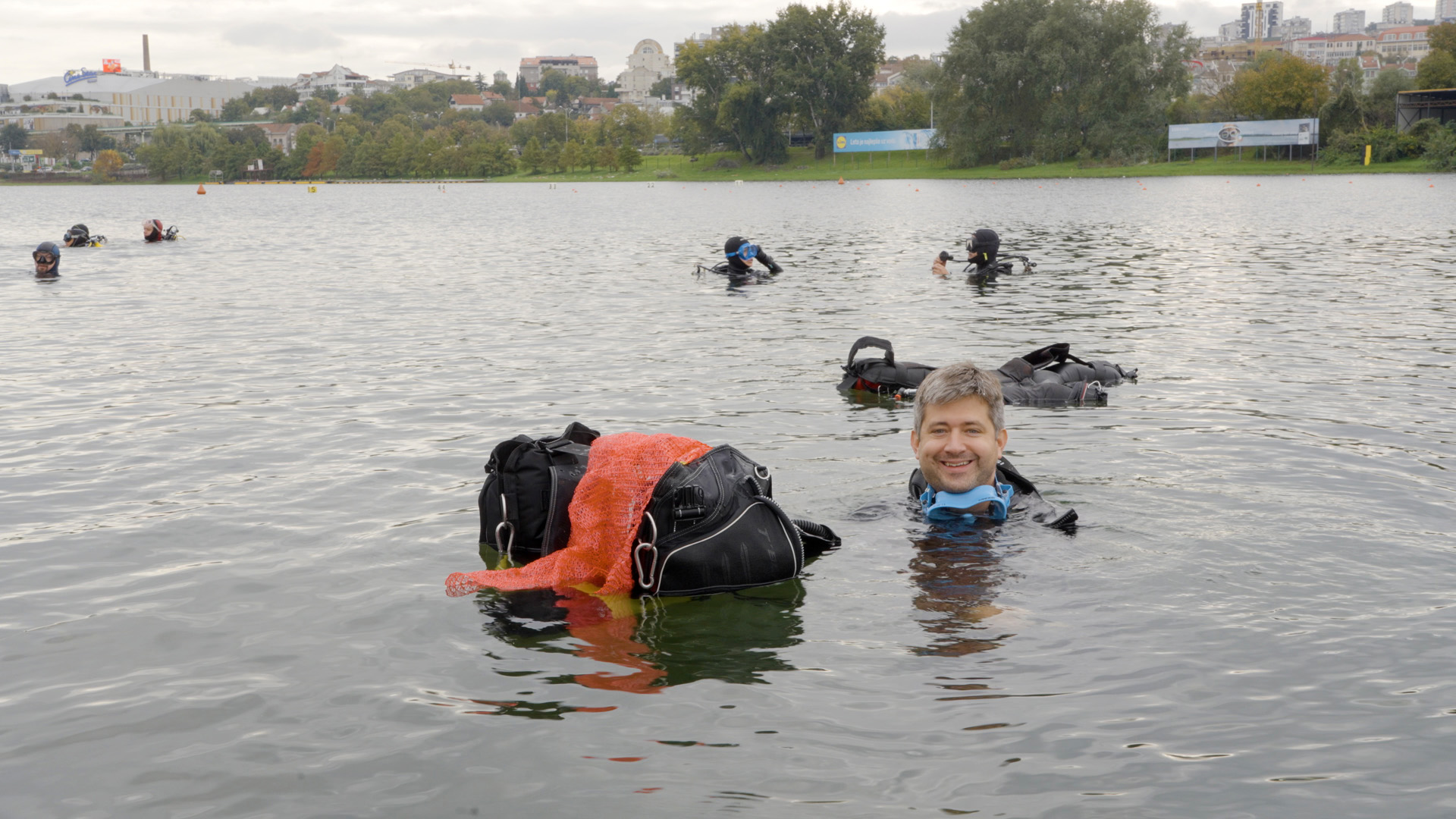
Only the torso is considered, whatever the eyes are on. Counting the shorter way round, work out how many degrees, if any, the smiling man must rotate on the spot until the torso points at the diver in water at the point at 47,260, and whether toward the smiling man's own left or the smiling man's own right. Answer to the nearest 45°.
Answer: approximately 135° to the smiling man's own right

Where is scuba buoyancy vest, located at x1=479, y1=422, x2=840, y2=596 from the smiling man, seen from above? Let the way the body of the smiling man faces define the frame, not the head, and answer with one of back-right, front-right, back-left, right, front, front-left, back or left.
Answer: front-right

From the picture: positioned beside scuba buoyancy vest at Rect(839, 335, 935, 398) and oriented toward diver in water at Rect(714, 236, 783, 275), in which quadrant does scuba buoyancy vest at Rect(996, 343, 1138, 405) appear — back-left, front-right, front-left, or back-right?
back-right

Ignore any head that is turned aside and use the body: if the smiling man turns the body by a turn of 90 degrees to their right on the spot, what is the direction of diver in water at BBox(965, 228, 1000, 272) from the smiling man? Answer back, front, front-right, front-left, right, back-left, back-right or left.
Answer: right

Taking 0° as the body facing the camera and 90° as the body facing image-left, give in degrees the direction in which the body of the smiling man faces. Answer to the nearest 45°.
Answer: approximately 0°

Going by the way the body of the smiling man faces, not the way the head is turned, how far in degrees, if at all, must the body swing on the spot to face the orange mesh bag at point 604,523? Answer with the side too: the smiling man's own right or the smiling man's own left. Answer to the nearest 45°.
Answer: approximately 45° to the smiling man's own right

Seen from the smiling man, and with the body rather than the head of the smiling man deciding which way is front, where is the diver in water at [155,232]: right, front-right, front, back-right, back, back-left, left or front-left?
back-right

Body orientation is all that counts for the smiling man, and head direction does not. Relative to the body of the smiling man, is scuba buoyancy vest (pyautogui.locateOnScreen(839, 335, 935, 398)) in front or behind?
behind

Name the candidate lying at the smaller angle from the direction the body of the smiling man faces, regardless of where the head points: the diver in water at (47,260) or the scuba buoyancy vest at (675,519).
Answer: the scuba buoyancy vest
